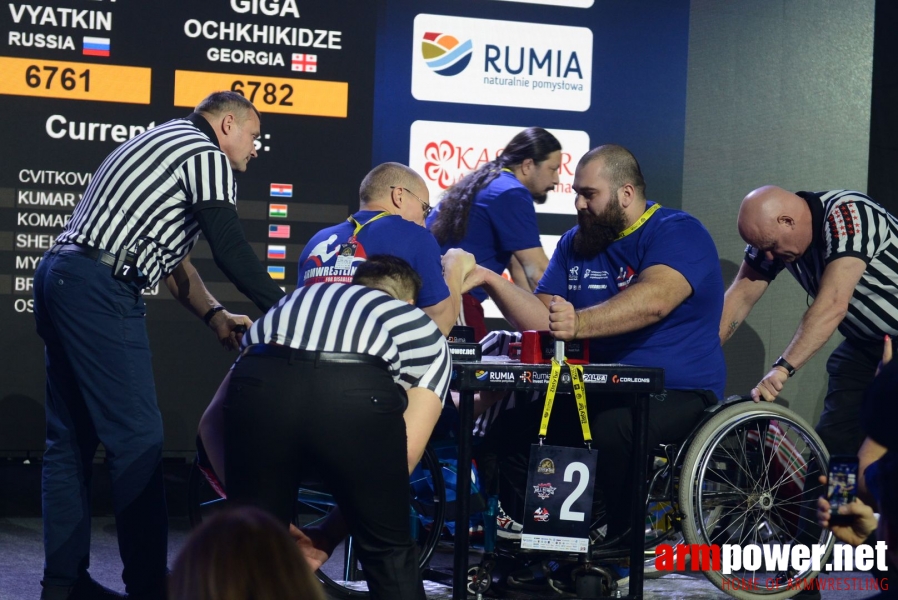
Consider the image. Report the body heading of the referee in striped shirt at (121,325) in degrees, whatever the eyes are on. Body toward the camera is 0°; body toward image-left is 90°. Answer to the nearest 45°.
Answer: approximately 270°

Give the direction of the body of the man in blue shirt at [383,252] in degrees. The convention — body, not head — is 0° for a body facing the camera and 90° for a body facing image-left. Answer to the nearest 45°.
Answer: approximately 225°

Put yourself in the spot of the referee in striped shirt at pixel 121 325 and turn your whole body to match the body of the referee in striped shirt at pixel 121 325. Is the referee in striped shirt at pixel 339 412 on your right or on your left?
on your right

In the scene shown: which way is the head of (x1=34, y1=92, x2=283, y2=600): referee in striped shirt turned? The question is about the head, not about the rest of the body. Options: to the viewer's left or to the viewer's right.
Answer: to the viewer's right

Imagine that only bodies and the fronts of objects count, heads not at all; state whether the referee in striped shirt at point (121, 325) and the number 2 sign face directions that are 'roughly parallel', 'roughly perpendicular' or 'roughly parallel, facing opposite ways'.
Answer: roughly perpendicular

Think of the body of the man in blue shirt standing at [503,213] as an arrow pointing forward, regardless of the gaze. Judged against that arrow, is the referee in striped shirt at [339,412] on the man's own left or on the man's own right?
on the man's own right

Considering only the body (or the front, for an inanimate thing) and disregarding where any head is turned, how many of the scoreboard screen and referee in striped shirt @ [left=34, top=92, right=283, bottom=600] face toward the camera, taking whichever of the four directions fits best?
1

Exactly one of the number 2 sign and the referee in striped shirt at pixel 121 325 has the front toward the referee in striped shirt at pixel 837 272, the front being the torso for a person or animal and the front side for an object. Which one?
the referee in striped shirt at pixel 121 325

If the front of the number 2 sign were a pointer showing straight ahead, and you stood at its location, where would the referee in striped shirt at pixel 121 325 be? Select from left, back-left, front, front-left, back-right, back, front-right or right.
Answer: right

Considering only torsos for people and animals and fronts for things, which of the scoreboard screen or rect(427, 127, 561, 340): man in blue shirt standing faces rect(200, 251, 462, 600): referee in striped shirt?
the scoreboard screen

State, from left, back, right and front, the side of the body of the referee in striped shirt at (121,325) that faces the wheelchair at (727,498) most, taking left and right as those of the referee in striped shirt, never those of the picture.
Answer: front
